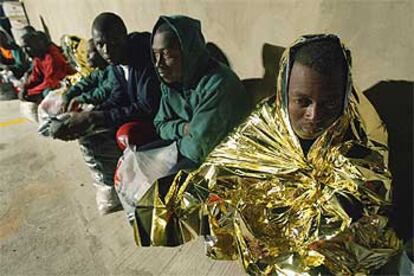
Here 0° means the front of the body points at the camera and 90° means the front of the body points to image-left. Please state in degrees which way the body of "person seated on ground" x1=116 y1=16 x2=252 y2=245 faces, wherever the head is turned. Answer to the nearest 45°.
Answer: approximately 45°

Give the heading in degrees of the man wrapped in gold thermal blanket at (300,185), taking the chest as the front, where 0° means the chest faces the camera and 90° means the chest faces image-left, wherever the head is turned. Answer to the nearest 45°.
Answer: approximately 0°

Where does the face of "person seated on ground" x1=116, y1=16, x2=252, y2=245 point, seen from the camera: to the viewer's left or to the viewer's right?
to the viewer's left

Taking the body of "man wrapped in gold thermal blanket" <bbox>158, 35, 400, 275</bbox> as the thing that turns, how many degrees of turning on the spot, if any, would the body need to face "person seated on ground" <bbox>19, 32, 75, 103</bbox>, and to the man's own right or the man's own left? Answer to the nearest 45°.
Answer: approximately 135° to the man's own right

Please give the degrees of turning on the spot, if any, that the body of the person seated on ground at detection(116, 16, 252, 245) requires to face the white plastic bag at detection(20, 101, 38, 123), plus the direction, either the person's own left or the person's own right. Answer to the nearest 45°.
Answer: approximately 90° to the person's own right

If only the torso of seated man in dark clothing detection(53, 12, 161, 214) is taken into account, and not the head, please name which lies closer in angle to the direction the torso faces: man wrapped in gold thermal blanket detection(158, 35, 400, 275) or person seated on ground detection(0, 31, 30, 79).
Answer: the man wrapped in gold thermal blanket

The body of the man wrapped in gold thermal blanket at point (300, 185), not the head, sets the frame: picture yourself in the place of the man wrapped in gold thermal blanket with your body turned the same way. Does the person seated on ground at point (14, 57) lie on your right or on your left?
on your right
